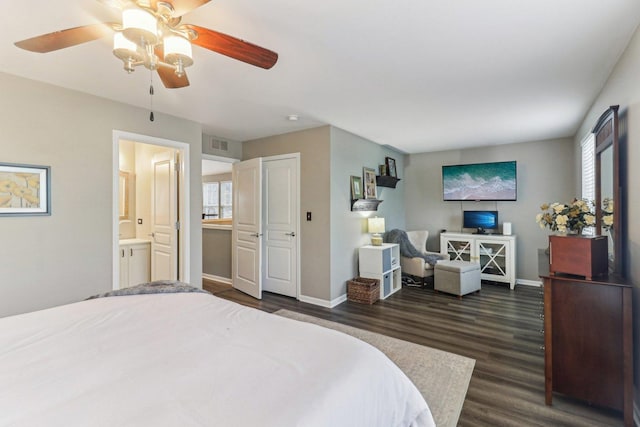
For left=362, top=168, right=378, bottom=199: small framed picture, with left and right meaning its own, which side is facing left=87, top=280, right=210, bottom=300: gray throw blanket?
right

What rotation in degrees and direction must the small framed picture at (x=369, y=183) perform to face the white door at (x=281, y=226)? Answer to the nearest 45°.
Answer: approximately 90° to its right

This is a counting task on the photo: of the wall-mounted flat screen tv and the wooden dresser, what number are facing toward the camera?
1

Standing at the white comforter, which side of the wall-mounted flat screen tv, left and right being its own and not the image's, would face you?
front

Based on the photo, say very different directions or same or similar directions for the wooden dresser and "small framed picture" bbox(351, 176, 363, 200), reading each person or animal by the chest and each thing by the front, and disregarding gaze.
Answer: very different directions

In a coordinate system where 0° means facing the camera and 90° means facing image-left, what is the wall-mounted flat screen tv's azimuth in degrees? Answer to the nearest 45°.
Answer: approximately 0°

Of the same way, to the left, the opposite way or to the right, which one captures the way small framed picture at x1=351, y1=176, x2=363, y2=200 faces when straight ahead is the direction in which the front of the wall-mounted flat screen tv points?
to the left

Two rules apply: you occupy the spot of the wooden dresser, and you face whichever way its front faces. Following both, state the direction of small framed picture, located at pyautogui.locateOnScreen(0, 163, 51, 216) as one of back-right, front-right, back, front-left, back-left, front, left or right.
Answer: front-left

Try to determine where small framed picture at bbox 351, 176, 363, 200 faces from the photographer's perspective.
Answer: facing the viewer and to the right of the viewer

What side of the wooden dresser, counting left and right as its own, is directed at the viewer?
left

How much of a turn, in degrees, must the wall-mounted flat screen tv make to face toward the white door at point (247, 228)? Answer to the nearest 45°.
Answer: approximately 45° to its right

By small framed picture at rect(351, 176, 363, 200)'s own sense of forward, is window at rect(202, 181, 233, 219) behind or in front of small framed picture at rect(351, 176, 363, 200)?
behind

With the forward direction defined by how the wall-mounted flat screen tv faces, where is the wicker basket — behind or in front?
in front

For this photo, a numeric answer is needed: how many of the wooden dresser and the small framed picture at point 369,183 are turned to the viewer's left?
1

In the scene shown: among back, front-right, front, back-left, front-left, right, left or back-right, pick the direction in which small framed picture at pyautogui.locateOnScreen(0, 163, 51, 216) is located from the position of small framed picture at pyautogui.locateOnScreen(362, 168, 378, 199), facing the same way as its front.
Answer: right
